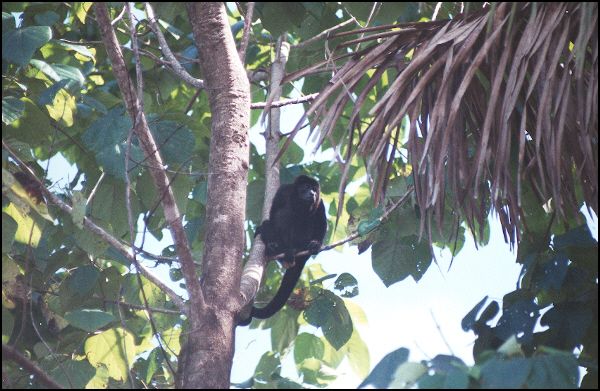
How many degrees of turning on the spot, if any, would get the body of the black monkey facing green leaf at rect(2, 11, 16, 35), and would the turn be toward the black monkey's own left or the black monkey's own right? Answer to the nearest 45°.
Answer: approximately 90° to the black monkey's own right

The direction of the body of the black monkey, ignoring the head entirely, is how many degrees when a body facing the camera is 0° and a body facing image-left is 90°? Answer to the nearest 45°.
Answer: approximately 315°

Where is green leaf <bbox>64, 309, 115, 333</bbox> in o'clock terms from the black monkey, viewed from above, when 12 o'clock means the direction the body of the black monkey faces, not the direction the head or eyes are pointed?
The green leaf is roughly at 2 o'clock from the black monkey.

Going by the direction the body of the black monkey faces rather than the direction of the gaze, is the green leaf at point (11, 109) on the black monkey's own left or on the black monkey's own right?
on the black monkey's own right

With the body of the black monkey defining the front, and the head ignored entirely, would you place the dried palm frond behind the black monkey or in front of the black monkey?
in front

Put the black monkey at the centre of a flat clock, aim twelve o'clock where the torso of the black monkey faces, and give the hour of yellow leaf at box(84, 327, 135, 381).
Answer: The yellow leaf is roughly at 2 o'clock from the black monkey.

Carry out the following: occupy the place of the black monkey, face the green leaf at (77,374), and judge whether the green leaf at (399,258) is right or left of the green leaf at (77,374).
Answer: left

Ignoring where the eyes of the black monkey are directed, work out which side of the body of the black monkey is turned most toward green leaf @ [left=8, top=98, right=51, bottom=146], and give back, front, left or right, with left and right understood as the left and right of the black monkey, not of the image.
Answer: right

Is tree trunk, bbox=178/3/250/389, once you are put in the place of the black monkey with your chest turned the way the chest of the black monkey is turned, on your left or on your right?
on your right
